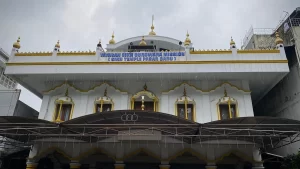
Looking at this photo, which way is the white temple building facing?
toward the camera

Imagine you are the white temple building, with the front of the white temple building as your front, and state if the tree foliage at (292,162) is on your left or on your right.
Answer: on your left
